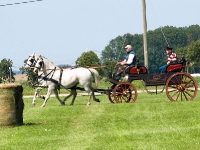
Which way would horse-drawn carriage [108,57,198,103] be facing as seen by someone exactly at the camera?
facing to the left of the viewer

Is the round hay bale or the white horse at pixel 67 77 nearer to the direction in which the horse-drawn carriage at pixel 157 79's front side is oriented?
the white horse

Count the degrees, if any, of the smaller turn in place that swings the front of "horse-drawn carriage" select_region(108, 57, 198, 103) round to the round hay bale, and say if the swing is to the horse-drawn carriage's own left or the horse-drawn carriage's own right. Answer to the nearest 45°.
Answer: approximately 45° to the horse-drawn carriage's own left

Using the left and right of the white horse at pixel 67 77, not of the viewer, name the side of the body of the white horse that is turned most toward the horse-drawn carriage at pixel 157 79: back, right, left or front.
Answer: back

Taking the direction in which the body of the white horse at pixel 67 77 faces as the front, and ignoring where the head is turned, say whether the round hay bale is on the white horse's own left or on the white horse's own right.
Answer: on the white horse's own left

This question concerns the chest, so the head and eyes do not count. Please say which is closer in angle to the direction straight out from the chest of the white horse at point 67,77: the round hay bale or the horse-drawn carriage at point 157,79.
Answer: the round hay bale

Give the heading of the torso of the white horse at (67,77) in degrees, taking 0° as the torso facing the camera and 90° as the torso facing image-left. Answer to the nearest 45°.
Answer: approximately 90°

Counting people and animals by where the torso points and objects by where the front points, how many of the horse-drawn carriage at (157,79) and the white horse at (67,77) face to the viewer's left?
2
